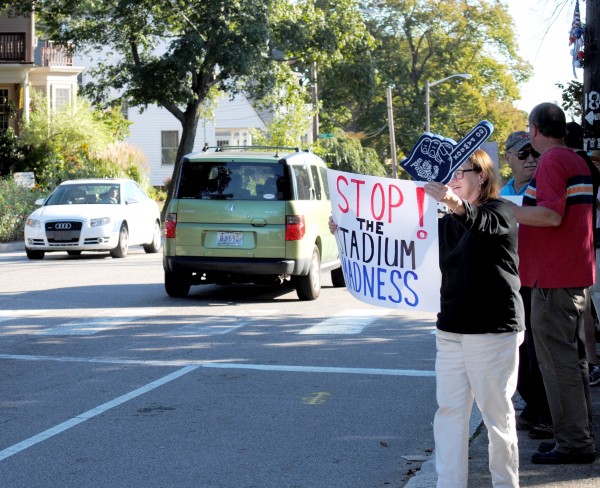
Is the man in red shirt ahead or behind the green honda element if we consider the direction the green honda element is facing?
behind

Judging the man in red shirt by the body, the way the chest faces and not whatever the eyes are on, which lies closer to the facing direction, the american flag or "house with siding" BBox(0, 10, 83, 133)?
the house with siding

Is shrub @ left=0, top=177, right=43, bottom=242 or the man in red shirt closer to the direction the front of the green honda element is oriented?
the shrub

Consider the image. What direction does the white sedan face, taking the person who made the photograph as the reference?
facing the viewer and to the left of the viewer

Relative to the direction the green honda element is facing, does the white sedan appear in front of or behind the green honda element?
in front

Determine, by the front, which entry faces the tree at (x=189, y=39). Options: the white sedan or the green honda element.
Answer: the green honda element

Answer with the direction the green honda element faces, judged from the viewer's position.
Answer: facing away from the viewer

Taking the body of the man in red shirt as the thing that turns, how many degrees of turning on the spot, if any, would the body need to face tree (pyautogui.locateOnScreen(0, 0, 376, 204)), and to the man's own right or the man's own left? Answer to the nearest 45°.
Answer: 0° — they already face it

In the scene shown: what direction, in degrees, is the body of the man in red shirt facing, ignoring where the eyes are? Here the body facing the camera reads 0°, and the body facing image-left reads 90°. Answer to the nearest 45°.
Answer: approximately 135°

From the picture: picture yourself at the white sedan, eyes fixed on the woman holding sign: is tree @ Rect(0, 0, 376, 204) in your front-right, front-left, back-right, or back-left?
back-left

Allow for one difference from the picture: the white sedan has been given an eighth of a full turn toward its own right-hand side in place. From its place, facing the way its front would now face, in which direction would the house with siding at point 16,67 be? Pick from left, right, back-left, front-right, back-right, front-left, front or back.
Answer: right

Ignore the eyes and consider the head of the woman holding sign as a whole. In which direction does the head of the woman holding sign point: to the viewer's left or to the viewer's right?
to the viewer's left

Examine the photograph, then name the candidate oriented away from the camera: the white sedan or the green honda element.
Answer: the green honda element

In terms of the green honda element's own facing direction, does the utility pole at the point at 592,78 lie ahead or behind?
behind

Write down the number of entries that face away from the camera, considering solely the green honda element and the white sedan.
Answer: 1

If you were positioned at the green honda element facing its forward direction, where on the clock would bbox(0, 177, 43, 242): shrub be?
The shrub is roughly at 11 o'clock from the green honda element.
